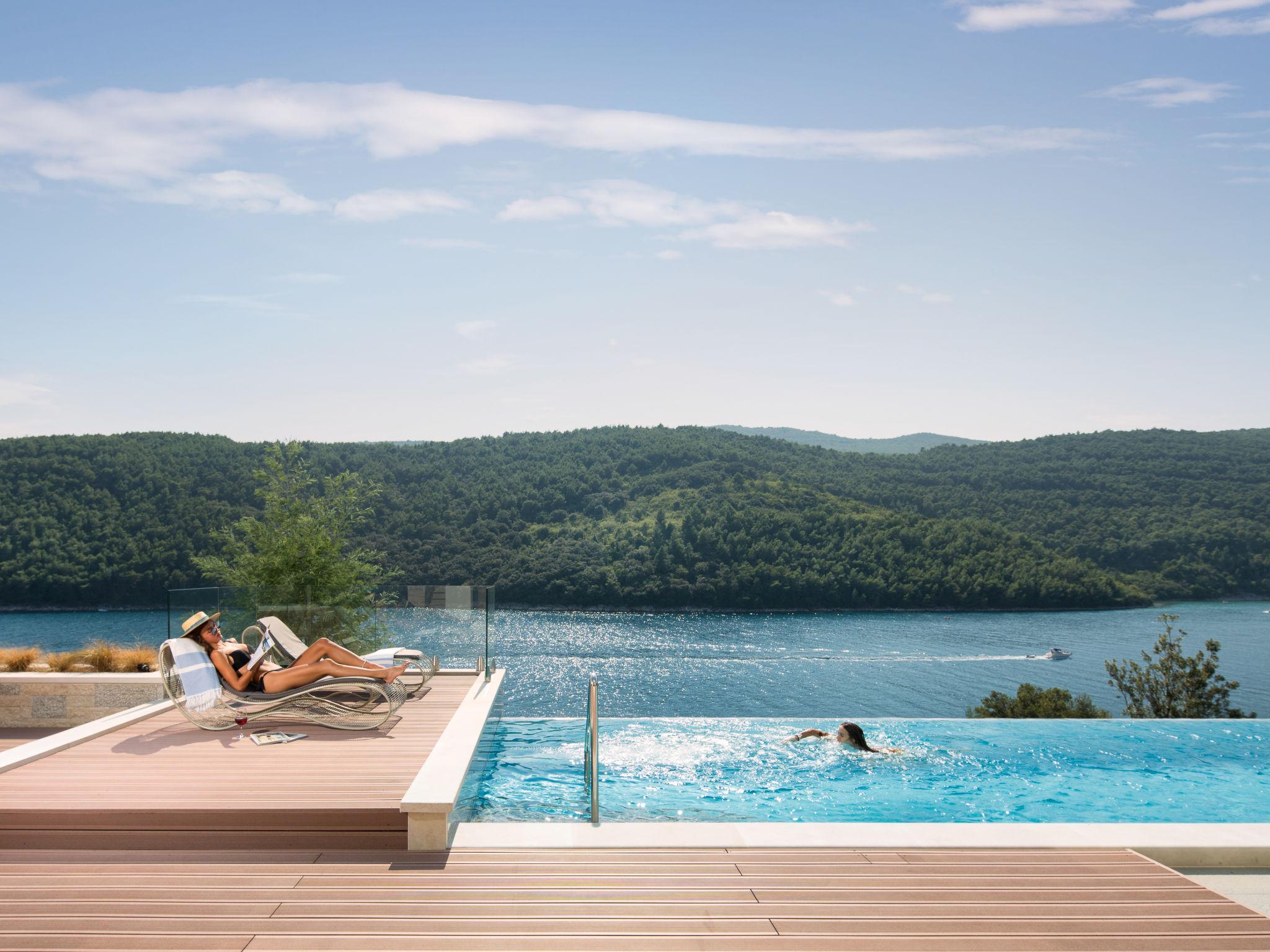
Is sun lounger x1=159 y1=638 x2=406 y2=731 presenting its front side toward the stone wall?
no

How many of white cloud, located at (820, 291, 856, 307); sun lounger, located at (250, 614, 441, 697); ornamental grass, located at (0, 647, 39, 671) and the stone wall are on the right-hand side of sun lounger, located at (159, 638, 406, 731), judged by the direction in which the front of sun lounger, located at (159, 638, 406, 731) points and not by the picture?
0

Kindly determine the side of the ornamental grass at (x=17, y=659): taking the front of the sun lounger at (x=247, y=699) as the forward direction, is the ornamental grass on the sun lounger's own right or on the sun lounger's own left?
on the sun lounger's own left

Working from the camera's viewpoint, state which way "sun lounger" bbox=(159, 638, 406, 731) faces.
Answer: facing to the right of the viewer

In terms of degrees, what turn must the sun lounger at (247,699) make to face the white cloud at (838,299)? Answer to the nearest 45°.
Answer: approximately 45° to its left

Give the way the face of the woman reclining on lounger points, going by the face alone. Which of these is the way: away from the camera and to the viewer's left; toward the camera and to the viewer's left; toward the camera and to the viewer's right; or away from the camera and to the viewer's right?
toward the camera and to the viewer's right

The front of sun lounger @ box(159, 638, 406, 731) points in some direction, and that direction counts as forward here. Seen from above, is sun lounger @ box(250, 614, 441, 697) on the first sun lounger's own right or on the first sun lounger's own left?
on the first sun lounger's own left

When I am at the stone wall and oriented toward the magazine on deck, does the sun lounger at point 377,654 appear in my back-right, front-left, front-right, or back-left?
front-left

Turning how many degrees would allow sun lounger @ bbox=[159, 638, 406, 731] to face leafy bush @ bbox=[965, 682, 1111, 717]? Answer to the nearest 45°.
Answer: approximately 45° to its left
